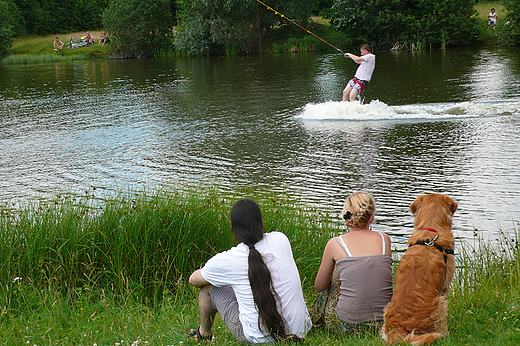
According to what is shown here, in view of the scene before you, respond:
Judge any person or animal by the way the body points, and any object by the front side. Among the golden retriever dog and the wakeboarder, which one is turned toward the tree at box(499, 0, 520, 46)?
the golden retriever dog

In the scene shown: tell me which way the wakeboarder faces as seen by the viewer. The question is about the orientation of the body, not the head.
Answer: to the viewer's left

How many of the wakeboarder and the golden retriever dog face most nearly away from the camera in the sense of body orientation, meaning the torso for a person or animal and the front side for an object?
1

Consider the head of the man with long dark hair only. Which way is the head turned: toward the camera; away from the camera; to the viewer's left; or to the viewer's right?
away from the camera

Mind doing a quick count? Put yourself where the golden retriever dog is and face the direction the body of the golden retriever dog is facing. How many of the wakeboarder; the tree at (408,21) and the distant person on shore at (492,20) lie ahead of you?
3

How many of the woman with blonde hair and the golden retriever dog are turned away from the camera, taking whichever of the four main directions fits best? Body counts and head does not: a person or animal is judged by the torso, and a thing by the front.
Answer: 2

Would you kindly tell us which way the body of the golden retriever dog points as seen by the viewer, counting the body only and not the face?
away from the camera

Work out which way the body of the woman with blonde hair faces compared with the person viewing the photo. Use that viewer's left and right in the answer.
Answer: facing away from the viewer

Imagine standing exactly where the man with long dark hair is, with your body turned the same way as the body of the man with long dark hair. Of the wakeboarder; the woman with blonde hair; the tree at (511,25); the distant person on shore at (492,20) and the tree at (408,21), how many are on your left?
0

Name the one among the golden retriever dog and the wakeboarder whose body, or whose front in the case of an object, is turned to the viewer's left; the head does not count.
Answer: the wakeboarder

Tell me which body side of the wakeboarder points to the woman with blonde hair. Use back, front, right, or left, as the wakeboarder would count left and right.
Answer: left

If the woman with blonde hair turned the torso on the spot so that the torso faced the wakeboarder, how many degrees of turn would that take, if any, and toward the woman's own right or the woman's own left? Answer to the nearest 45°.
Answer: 0° — they already face them

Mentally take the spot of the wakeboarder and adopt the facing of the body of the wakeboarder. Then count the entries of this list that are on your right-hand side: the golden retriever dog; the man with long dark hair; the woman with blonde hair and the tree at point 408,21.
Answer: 1

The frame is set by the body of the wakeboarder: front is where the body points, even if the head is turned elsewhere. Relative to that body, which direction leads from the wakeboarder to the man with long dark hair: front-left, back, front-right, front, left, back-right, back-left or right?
left

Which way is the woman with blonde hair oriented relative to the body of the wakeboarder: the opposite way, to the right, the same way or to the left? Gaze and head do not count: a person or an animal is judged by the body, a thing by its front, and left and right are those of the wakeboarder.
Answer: to the right

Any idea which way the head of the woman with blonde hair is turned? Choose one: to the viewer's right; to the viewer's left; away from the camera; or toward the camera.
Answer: away from the camera

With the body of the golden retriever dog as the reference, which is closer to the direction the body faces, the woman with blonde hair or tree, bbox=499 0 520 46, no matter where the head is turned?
the tree
